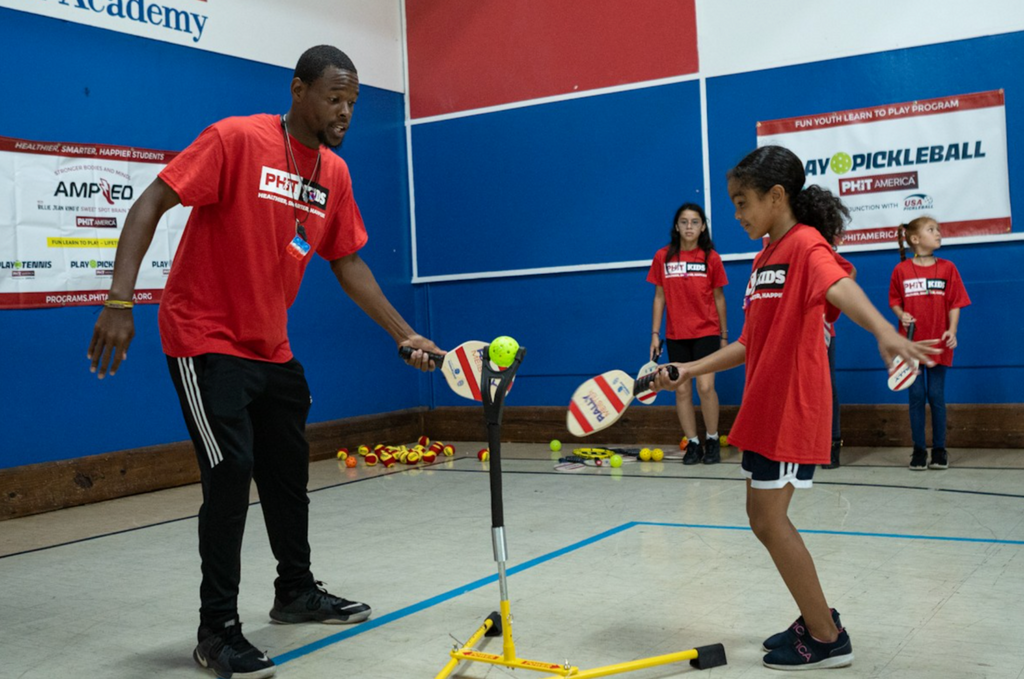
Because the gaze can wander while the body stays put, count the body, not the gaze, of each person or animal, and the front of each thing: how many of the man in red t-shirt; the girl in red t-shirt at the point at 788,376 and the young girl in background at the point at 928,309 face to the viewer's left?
1

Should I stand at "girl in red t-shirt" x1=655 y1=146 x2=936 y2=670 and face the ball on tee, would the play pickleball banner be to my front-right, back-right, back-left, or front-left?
back-right

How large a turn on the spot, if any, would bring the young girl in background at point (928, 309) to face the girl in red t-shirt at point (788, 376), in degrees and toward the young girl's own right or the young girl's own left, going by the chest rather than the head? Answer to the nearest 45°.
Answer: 0° — they already face them

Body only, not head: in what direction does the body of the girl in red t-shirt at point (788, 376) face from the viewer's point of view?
to the viewer's left

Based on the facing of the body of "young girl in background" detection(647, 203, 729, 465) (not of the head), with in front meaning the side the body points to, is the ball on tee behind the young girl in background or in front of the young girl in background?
in front

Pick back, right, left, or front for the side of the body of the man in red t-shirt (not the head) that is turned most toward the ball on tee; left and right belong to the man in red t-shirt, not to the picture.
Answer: front

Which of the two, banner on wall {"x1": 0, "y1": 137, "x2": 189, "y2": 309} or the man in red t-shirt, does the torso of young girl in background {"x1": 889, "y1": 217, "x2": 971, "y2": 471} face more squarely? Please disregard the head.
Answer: the man in red t-shirt

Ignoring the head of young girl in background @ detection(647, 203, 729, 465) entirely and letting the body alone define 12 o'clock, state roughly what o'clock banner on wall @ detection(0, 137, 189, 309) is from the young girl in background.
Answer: The banner on wall is roughly at 2 o'clock from the young girl in background.

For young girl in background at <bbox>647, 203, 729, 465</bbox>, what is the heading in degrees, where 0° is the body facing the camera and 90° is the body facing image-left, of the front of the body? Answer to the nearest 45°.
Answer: approximately 0°

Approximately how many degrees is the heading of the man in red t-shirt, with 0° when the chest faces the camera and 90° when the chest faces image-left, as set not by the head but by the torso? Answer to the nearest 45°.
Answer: approximately 315°
